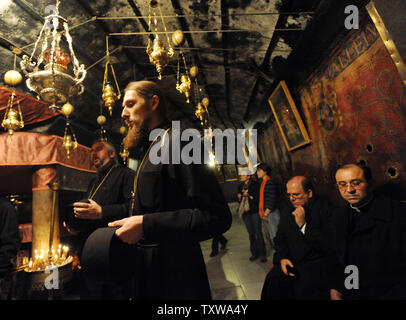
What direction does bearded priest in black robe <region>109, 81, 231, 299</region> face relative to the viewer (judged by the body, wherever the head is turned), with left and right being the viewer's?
facing to the left of the viewer

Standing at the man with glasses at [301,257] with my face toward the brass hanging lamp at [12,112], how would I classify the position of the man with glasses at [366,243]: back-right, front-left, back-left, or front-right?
back-left

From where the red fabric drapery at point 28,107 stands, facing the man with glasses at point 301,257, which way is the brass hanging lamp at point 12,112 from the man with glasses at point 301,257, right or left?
right

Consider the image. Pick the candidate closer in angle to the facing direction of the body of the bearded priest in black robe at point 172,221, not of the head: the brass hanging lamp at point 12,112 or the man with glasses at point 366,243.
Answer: the brass hanging lamp
